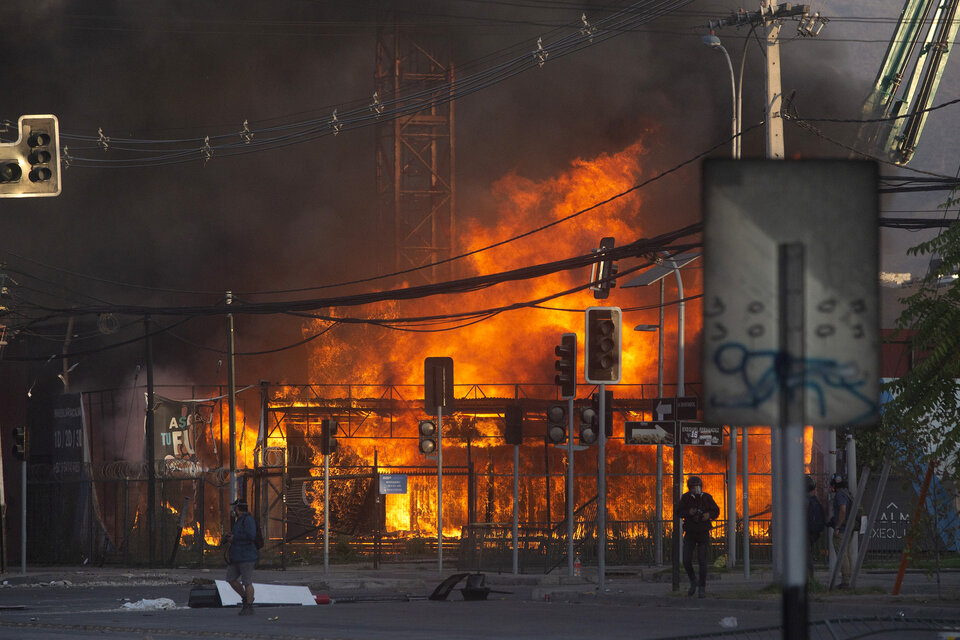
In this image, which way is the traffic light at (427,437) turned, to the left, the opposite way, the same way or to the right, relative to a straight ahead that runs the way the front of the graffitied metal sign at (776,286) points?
the opposite way

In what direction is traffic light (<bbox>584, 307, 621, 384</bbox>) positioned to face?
toward the camera

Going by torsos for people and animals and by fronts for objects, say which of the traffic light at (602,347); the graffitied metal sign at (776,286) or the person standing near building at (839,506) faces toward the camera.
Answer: the traffic light

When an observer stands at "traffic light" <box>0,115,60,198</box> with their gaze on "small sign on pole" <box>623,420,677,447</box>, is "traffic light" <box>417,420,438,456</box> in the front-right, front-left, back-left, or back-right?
front-left

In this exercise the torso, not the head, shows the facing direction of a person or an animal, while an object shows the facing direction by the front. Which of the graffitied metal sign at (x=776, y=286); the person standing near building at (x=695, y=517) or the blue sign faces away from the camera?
the graffitied metal sign

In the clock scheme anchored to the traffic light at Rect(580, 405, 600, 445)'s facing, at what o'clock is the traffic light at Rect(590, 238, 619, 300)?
the traffic light at Rect(590, 238, 619, 300) is roughly at 6 o'clock from the traffic light at Rect(580, 405, 600, 445).

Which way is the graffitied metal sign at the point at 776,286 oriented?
away from the camera

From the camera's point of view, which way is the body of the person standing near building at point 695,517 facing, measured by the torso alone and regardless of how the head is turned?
toward the camera

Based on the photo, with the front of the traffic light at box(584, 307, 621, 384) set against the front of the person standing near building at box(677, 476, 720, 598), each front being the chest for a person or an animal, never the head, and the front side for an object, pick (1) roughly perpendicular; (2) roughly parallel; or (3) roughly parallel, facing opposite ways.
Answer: roughly parallel

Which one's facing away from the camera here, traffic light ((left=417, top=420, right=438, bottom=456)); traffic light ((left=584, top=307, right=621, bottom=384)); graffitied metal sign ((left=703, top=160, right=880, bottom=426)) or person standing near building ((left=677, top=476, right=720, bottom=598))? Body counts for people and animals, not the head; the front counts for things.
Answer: the graffitied metal sign

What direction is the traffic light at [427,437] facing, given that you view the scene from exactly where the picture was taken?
facing the viewer
